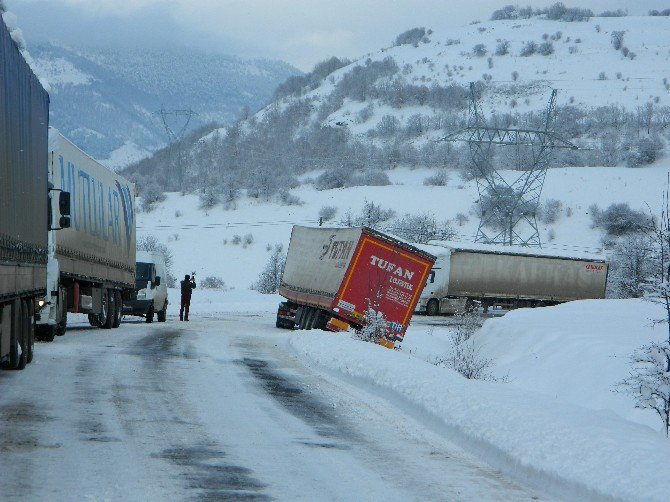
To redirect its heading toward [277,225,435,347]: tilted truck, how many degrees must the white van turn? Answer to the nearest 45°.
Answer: approximately 90° to its left

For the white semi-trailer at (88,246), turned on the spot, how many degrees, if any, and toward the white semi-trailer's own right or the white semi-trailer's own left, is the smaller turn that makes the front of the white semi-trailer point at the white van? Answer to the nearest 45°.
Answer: approximately 135° to the white semi-trailer's own right

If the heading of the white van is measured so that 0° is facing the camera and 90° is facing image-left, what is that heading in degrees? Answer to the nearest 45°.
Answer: approximately 45°

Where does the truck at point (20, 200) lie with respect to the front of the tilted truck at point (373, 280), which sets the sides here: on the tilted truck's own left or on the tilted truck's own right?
on the tilted truck's own left

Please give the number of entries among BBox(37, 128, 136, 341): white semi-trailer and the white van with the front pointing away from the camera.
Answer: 0

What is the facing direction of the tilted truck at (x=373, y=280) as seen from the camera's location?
facing away from the viewer and to the left of the viewer

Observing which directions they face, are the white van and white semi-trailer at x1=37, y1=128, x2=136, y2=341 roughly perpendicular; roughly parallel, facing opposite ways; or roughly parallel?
roughly parallel

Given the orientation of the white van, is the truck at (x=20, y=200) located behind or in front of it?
in front

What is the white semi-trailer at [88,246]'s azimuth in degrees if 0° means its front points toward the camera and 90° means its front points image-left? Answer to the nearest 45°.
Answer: approximately 45°

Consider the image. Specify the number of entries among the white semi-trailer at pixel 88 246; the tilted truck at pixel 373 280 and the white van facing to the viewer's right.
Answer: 0

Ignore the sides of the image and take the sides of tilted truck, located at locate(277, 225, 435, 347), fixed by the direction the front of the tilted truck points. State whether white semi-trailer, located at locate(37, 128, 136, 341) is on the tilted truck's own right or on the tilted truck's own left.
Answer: on the tilted truck's own left
